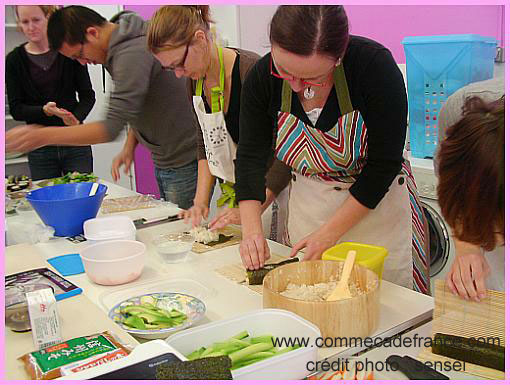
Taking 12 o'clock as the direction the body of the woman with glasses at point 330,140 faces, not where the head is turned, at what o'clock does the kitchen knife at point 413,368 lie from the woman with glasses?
The kitchen knife is roughly at 10 o'clock from the woman with glasses.

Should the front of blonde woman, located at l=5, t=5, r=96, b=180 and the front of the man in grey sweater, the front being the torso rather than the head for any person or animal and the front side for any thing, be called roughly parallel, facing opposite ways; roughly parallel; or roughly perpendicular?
roughly perpendicular

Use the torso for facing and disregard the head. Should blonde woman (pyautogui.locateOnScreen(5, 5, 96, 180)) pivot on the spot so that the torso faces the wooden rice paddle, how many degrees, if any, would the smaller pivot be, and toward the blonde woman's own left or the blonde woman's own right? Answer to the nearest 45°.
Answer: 0° — they already face it

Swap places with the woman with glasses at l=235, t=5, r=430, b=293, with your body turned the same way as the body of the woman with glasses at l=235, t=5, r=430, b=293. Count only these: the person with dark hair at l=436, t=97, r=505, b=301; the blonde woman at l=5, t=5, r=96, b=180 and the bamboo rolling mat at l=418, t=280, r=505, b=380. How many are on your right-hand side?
1

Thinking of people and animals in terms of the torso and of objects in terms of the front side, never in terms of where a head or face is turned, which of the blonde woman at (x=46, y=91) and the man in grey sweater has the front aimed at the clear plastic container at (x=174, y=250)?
the blonde woman

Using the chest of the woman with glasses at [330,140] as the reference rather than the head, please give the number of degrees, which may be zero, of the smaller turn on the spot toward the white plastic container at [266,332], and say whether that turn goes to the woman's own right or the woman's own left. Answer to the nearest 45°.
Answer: approximately 45° to the woman's own left

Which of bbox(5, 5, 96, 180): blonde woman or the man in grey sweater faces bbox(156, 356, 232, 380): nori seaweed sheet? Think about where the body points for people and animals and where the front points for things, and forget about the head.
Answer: the blonde woman
